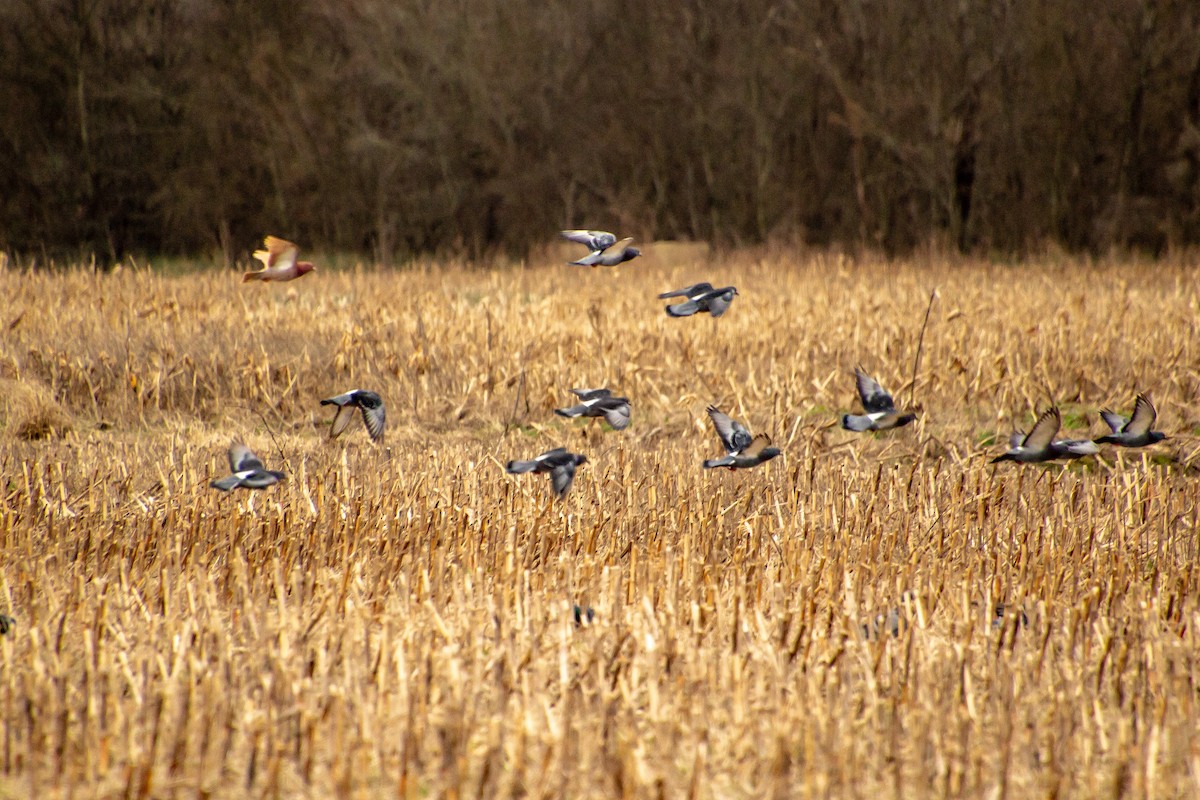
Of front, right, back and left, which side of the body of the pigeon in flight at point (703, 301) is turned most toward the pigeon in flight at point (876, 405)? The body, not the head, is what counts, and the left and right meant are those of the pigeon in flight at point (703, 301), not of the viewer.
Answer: front

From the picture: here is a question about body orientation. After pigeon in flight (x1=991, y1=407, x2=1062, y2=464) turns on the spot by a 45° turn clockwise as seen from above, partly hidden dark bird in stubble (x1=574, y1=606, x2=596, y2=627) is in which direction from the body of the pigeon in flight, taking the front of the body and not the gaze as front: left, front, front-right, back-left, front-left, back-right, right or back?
right

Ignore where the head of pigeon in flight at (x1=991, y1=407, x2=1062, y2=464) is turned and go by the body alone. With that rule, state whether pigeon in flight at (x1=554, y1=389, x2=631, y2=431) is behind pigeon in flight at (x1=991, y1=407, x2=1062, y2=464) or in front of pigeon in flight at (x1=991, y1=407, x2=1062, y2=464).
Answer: behind

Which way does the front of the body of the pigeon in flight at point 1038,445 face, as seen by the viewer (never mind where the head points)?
to the viewer's right

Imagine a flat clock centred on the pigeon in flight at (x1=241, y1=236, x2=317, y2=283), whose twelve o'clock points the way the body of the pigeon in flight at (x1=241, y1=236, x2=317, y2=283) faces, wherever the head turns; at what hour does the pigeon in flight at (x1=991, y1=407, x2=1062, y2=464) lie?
the pigeon in flight at (x1=991, y1=407, x2=1062, y2=464) is roughly at 1 o'clock from the pigeon in flight at (x1=241, y1=236, x2=317, y2=283).

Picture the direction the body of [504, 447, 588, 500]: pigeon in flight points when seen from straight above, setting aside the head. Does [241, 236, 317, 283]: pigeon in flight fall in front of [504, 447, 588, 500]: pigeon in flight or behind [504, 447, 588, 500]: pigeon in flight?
behind

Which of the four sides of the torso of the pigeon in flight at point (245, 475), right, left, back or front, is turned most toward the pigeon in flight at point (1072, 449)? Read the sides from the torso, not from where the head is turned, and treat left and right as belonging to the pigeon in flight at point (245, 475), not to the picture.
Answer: front

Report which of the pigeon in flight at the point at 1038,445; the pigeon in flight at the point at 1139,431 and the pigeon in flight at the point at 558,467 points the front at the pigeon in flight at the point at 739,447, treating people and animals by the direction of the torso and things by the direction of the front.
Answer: the pigeon in flight at the point at 558,467

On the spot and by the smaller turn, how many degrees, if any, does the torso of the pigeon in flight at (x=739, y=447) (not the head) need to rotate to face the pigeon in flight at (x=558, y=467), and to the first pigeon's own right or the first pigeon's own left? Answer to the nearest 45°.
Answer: approximately 180°

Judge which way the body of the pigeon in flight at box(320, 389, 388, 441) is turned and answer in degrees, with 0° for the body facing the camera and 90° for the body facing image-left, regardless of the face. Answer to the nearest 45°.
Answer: approximately 270°

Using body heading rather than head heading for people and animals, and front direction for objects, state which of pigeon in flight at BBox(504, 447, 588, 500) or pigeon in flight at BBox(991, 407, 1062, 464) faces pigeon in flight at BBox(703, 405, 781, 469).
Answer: pigeon in flight at BBox(504, 447, 588, 500)

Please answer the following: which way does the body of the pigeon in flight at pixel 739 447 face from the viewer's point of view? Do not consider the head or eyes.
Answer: to the viewer's right

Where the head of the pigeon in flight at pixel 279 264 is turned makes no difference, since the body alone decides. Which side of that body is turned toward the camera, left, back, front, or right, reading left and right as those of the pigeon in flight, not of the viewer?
right

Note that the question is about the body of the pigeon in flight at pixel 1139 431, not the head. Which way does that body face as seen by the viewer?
to the viewer's right

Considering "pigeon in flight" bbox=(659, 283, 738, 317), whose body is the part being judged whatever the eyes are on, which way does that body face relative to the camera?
to the viewer's right
